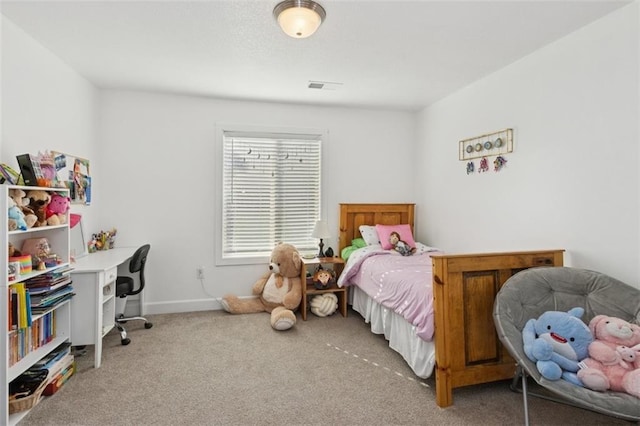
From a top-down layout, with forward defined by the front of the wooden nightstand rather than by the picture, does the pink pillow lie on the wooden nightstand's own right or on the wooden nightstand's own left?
on the wooden nightstand's own left

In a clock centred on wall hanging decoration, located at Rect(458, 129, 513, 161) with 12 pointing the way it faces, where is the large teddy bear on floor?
The large teddy bear on floor is roughly at 1 o'clock from the wall hanging decoration.

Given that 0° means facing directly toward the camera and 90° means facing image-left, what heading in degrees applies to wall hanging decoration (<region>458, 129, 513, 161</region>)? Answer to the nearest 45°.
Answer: approximately 45°

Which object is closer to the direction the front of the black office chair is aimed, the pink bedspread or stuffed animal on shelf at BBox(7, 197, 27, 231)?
the stuffed animal on shelf

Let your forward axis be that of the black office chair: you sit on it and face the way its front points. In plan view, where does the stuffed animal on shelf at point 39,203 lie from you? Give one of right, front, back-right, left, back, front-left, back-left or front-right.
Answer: front-left

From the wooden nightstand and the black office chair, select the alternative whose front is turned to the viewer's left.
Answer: the black office chair

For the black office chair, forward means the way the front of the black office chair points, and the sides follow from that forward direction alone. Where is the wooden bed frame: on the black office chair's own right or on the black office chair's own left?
on the black office chair's own left

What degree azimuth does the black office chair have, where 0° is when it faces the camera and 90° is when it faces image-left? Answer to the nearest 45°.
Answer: approximately 90°

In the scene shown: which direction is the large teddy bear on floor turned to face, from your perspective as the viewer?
facing the viewer and to the left of the viewer

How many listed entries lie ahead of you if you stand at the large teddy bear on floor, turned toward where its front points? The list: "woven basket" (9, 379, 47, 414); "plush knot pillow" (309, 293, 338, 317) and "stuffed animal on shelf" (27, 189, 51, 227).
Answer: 2

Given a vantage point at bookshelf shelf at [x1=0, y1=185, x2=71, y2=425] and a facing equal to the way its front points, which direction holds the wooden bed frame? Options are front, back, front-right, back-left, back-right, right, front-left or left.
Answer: front

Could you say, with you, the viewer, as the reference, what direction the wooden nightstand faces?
facing the viewer

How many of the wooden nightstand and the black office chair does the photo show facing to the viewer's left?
1

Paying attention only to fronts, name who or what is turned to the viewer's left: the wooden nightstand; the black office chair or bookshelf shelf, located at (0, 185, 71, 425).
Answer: the black office chair

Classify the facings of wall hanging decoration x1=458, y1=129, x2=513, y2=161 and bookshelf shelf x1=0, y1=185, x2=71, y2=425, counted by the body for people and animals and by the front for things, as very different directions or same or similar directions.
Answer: very different directions

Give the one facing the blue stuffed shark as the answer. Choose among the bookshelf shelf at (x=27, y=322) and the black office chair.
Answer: the bookshelf shelf
